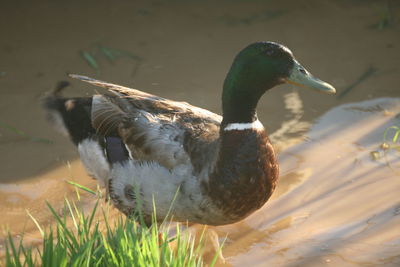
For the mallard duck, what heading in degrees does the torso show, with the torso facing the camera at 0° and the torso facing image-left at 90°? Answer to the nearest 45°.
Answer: approximately 270°
